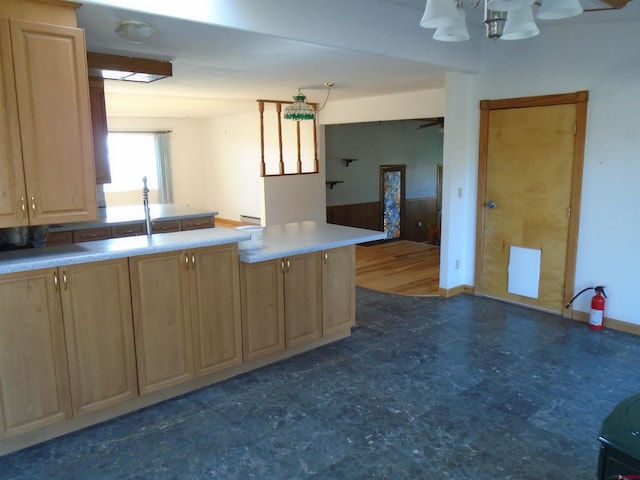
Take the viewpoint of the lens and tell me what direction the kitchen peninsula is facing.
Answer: facing the viewer and to the right of the viewer

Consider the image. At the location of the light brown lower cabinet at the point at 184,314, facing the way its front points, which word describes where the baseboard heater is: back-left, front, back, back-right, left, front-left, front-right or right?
back-left

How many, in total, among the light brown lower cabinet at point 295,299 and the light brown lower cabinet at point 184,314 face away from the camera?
0

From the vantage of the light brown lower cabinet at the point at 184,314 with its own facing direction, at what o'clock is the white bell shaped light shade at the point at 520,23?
The white bell shaped light shade is roughly at 12 o'clock from the light brown lower cabinet.

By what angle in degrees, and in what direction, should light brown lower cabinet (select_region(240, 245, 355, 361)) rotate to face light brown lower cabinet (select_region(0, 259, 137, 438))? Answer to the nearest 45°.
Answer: approximately 90° to its right

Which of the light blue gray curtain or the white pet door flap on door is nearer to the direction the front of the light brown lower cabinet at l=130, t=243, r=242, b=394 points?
the white pet door flap on door

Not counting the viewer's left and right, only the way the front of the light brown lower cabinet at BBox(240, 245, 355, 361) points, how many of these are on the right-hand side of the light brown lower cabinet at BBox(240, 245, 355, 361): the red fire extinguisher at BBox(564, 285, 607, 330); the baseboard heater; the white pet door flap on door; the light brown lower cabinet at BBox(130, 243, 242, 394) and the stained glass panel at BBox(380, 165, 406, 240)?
1

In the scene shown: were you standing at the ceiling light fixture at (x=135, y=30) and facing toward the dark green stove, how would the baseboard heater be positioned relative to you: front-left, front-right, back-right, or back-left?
back-left
